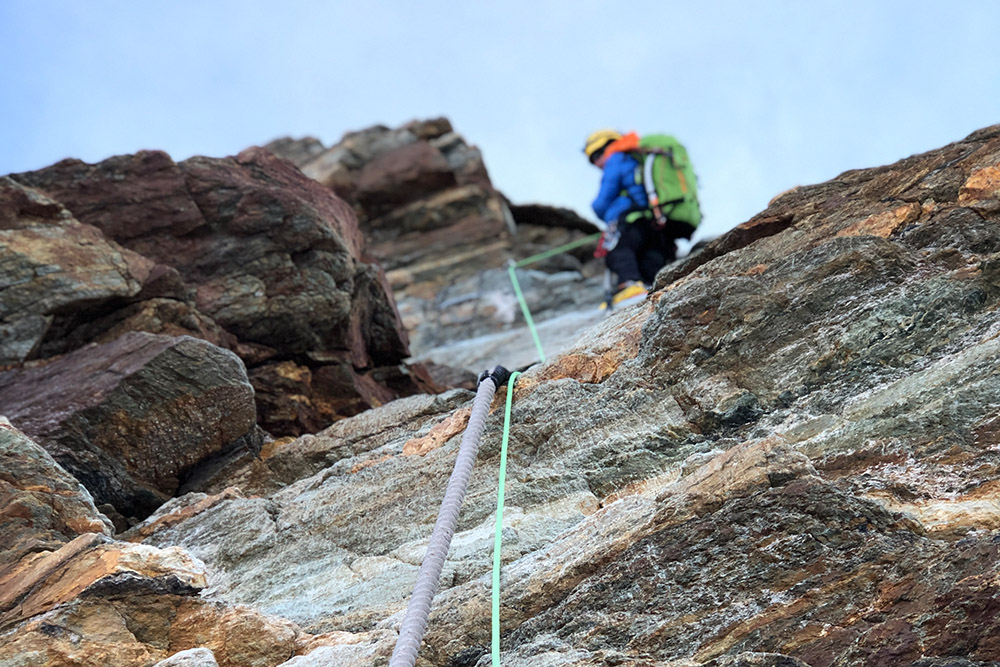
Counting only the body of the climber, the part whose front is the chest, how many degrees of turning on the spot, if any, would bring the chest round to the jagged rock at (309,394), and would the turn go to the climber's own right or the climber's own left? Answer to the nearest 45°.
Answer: approximately 45° to the climber's own left

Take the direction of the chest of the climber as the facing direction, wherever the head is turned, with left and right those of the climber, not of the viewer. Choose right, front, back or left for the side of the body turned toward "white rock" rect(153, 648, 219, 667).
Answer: left

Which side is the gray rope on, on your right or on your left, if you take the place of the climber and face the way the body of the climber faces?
on your left

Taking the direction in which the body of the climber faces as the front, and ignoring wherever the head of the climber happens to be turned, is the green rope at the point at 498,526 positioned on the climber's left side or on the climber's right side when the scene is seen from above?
on the climber's left side

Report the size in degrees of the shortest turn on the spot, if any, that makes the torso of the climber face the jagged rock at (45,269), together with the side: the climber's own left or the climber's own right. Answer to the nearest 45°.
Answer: approximately 45° to the climber's own left

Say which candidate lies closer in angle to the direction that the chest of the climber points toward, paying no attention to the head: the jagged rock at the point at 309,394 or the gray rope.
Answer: the jagged rock

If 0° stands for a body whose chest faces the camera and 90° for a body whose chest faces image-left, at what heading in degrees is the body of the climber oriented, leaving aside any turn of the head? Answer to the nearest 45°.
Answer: approximately 90°

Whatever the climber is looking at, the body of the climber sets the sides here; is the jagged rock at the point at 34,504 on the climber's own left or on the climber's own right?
on the climber's own left
